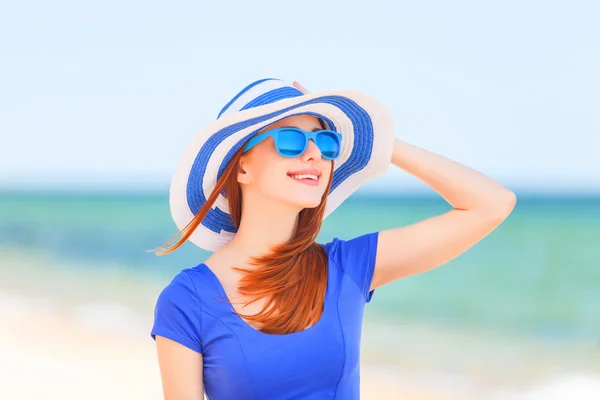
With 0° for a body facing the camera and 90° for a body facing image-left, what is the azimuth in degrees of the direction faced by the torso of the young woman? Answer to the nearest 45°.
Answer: approximately 315°

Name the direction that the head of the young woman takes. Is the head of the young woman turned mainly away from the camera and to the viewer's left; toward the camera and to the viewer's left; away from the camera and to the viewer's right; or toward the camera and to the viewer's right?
toward the camera and to the viewer's right
